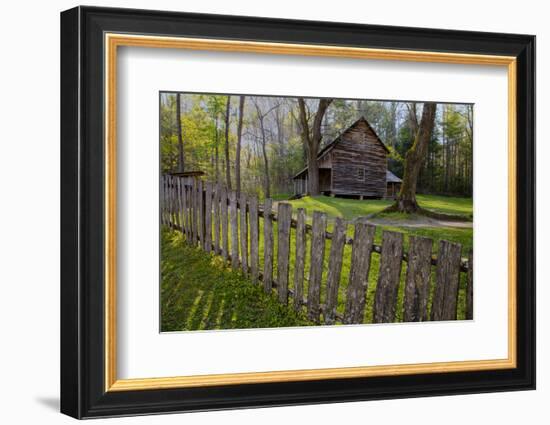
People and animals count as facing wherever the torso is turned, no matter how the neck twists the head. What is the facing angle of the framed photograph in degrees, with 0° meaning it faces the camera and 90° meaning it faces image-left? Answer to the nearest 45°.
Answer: approximately 315°
